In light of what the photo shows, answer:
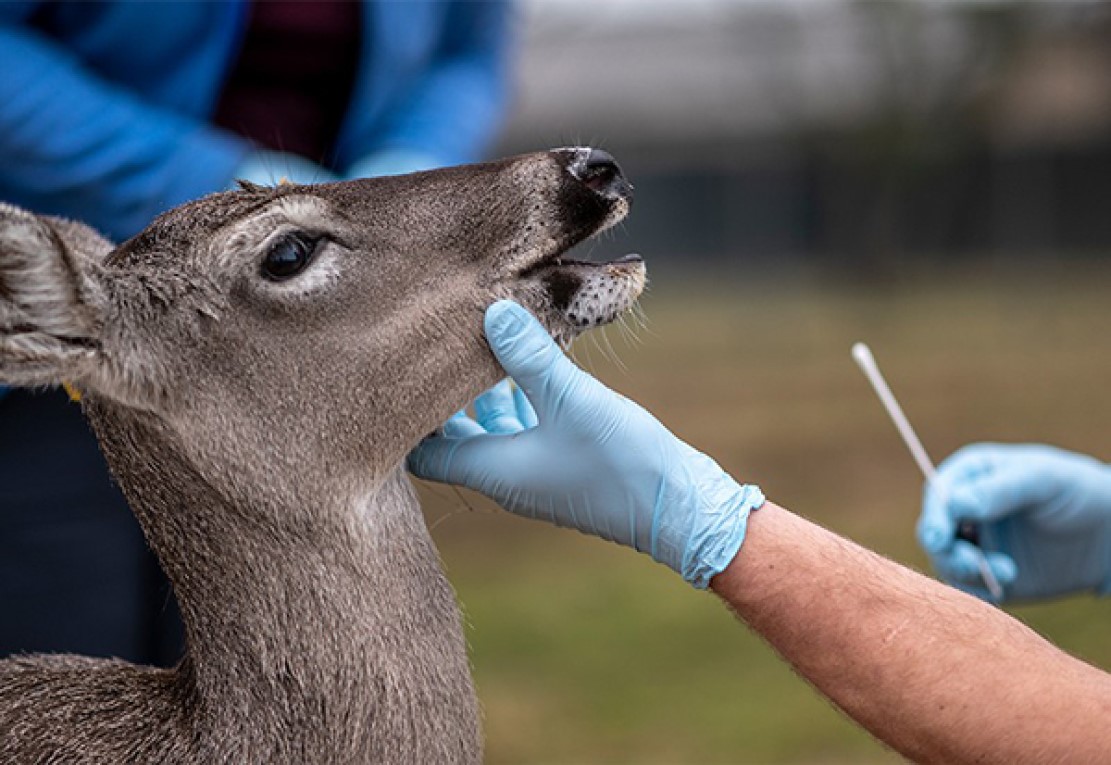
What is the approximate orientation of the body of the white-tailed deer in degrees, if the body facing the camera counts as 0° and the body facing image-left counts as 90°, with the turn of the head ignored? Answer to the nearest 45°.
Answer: approximately 270°
